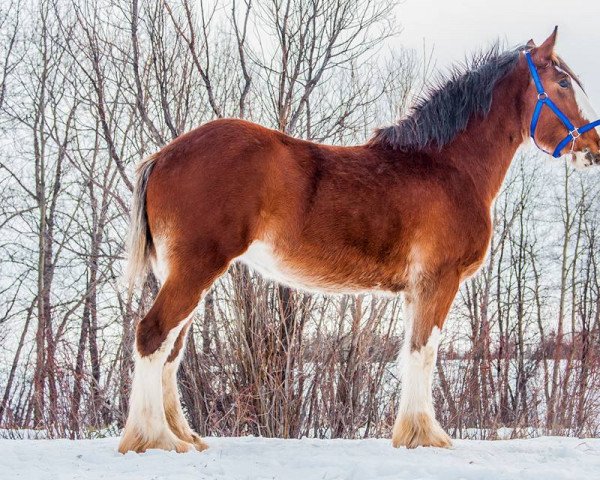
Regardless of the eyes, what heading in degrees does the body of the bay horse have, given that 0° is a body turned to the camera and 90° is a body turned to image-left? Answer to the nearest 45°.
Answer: approximately 270°
